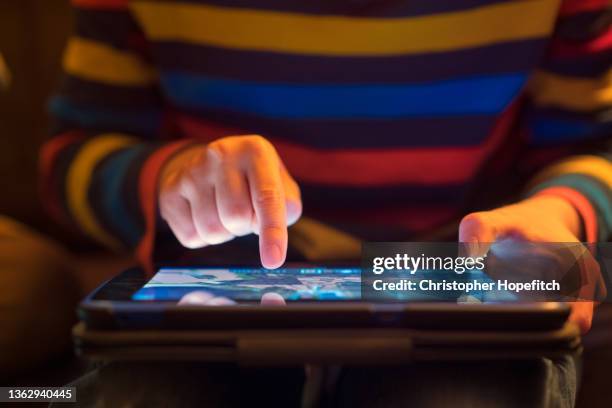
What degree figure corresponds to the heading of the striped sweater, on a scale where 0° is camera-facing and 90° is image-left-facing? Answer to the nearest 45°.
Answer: approximately 0°
